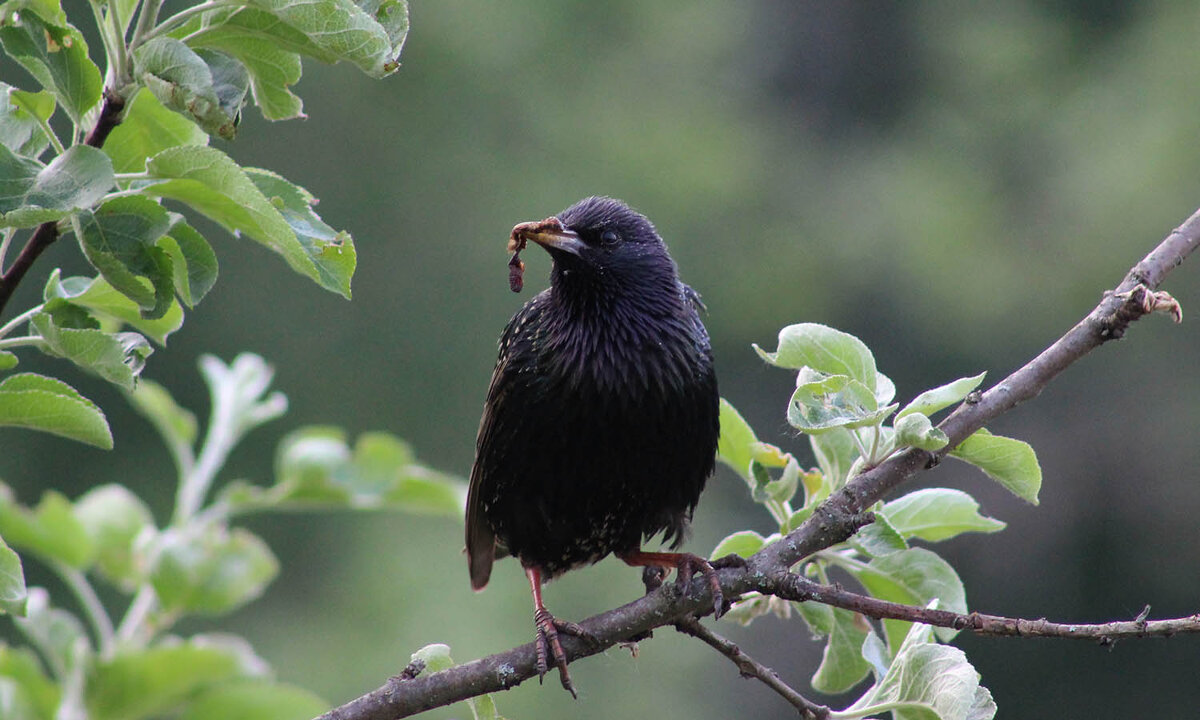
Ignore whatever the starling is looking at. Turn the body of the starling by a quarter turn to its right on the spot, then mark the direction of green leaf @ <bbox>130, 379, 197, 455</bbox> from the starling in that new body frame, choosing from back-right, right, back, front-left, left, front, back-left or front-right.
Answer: front

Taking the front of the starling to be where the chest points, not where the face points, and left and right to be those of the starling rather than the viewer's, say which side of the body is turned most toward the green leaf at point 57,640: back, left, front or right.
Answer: right

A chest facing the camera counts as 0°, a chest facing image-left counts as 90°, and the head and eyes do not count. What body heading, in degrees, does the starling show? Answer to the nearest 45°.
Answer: approximately 0°
